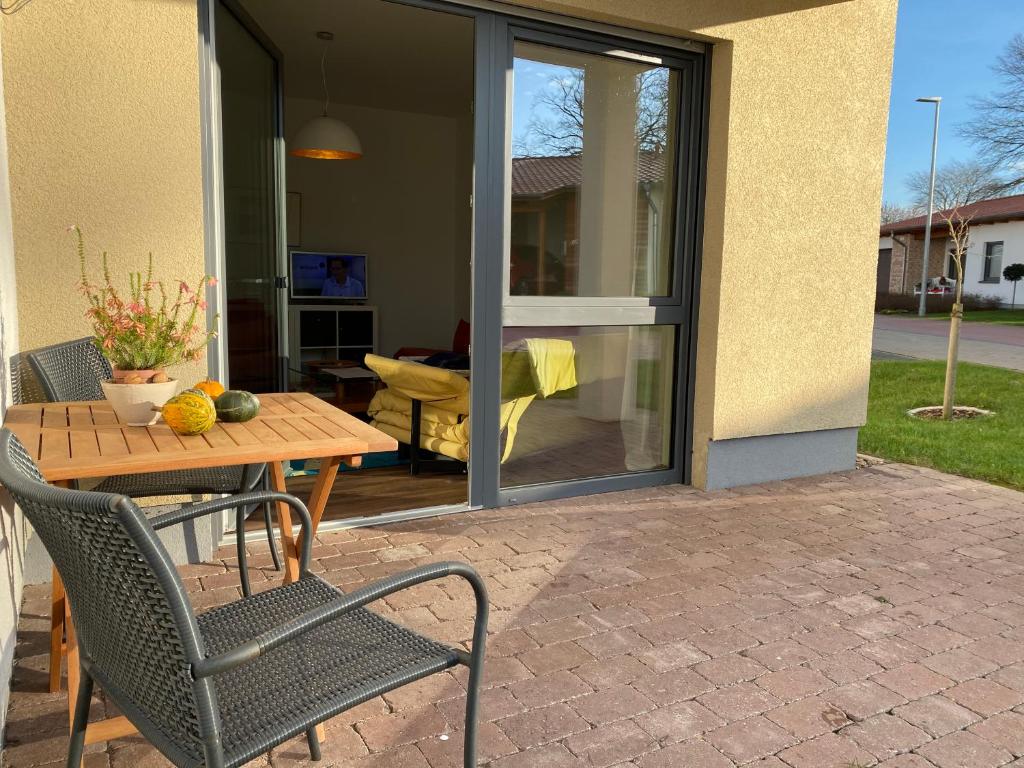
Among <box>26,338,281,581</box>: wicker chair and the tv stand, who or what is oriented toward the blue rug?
the tv stand

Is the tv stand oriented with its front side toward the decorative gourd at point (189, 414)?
yes

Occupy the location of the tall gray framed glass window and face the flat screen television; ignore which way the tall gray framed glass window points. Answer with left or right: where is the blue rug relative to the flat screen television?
left

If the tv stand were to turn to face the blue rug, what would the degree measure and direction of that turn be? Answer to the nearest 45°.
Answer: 0° — it already faces it

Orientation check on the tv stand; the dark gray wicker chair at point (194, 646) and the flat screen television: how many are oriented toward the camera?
2

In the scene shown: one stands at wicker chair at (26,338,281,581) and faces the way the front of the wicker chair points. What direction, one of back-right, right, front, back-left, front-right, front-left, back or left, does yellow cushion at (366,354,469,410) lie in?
left

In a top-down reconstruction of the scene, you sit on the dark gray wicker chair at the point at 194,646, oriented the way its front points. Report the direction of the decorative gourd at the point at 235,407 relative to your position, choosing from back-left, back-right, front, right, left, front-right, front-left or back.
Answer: front-left

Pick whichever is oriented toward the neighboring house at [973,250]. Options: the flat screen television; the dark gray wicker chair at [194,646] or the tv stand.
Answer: the dark gray wicker chair

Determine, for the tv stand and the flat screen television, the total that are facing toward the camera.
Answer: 2

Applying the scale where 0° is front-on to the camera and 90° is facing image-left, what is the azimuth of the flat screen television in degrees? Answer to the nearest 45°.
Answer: approximately 0°

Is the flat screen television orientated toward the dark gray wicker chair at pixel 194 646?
yes

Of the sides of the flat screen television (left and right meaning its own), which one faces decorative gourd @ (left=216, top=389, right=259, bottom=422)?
front
